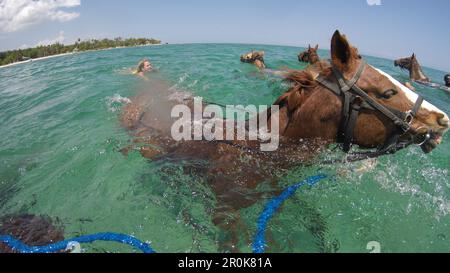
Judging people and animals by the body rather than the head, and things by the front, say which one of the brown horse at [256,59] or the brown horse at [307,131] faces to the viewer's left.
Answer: the brown horse at [256,59]

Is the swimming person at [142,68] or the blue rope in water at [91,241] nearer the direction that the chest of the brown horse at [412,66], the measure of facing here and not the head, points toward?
the swimming person

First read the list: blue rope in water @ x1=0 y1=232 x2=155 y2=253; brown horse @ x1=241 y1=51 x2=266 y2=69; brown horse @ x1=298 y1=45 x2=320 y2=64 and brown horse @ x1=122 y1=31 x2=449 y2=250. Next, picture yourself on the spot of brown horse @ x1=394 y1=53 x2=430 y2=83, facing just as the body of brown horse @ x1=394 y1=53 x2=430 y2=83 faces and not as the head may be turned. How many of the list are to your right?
0

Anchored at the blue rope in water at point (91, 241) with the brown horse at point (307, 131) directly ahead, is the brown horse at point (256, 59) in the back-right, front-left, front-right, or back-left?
front-left

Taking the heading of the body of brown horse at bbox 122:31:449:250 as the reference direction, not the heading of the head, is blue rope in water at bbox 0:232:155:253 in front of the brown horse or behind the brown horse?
behind

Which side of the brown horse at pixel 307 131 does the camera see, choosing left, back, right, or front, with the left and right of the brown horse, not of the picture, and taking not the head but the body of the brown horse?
right

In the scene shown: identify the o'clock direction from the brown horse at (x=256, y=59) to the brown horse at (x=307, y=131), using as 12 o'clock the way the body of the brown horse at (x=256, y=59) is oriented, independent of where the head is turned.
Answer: the brown horse at (x=307, y=131) is roughly at 9 o'clock from the brown horse at (x=256, y=59).

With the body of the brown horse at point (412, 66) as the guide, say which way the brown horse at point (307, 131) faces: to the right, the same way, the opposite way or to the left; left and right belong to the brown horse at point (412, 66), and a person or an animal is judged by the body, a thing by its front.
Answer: the opposite way

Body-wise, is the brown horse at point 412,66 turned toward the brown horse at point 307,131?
no

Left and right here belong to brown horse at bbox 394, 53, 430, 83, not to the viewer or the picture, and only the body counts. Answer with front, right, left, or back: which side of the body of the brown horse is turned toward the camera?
left

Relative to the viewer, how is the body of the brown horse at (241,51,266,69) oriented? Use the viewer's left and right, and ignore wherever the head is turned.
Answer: facing to the left of the viewer

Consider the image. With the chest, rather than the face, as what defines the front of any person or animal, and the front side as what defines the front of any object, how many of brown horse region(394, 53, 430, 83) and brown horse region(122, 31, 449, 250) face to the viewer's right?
1
